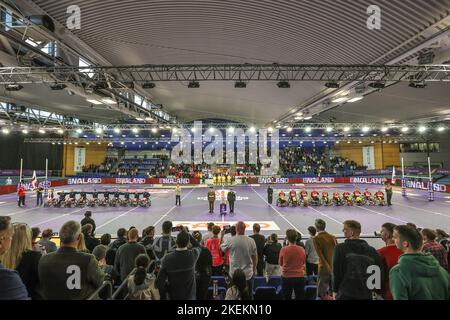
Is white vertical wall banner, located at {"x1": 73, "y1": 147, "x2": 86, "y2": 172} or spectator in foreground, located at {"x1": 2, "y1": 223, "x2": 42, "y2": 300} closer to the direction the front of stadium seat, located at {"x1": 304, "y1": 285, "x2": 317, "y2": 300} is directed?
the white vertical wall banner

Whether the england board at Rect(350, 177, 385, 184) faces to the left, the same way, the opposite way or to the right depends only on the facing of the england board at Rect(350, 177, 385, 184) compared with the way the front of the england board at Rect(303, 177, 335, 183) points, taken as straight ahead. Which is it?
the same way

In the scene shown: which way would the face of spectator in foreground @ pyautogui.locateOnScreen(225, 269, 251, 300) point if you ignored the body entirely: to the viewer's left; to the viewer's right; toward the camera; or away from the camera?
away from the camera

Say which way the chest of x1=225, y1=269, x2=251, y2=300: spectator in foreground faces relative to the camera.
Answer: away from the camera

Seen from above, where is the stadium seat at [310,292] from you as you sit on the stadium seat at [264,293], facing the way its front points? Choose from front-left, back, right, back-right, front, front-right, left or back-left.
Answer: front-right

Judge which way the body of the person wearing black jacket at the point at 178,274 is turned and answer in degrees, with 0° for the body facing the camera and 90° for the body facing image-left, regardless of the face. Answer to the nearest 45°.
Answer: approximately 180°

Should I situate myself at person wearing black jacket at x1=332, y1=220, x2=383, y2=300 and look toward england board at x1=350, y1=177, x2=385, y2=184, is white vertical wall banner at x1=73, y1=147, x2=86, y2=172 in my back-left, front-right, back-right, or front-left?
front-left

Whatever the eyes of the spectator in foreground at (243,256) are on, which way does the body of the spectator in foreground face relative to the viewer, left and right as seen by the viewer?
facing away from the viewer

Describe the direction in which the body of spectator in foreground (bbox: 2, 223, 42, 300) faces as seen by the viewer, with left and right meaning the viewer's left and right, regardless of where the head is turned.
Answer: facing away from the viewer and to the right of the viewer

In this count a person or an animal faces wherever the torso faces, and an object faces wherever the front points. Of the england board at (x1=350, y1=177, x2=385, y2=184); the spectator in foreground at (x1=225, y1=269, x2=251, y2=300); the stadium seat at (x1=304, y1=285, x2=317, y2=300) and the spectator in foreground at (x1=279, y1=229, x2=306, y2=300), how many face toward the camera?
1

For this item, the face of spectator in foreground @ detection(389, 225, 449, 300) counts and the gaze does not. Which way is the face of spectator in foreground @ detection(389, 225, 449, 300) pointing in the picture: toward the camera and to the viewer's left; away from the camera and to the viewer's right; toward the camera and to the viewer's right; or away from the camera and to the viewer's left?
away from the camera and to the viewer's left

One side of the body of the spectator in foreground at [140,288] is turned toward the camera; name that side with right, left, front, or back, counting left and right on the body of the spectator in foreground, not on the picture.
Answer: back

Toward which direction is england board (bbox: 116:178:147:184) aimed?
toward the camera

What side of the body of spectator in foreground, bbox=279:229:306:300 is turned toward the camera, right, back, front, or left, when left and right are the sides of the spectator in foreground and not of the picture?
back

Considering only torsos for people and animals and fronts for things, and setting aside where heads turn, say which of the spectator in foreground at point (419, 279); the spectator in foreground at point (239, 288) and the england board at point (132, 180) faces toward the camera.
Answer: the england board

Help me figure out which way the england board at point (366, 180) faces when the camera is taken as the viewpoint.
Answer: facing the viewer

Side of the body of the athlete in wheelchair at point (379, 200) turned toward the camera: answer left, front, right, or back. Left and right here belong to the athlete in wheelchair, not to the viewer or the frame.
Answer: front

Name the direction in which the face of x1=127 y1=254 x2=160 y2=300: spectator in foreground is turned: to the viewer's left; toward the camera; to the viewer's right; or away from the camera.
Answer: away from the camera

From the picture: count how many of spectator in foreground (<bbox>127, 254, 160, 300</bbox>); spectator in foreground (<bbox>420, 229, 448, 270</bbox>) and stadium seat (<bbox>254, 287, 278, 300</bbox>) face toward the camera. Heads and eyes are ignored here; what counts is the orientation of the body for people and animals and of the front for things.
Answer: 0

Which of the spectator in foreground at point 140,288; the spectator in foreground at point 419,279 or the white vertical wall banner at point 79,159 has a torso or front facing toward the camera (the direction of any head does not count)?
the white vertical wall banner

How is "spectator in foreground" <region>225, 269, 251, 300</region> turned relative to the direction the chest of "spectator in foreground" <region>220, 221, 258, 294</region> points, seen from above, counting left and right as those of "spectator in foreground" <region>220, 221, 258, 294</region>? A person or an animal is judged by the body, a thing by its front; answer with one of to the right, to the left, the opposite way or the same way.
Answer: the same way

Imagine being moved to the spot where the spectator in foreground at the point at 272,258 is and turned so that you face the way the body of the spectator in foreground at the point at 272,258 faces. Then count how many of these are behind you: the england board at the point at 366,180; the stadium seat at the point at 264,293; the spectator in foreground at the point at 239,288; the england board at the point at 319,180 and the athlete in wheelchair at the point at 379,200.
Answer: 2

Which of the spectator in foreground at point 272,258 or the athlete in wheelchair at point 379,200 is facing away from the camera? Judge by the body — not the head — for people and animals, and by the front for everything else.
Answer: the spectator in foreground

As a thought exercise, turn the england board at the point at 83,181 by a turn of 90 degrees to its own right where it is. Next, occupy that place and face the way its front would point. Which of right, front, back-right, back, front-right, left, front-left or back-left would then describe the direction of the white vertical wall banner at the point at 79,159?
right

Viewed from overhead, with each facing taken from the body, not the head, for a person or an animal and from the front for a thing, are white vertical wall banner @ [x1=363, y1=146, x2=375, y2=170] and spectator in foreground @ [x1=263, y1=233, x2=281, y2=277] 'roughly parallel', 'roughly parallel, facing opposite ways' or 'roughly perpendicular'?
roughly parallel, facing opposite ways

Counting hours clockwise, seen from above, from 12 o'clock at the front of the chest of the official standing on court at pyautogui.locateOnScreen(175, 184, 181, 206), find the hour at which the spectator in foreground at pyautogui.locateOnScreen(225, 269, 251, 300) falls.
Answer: The spectator in foreground is roughly at 12 o'clock from the official standing on court.

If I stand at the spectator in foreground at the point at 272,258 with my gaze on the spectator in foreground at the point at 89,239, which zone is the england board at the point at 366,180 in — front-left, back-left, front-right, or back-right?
back-right
